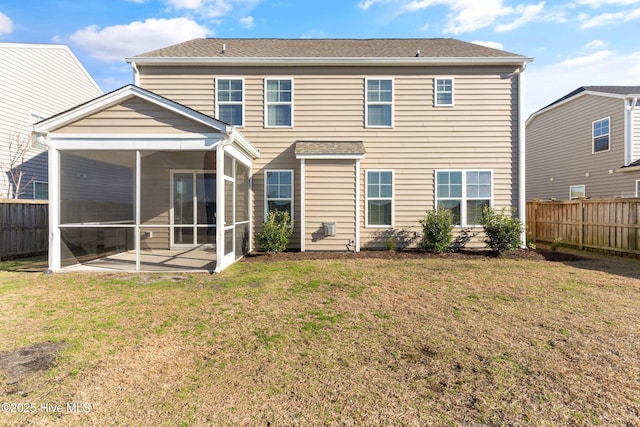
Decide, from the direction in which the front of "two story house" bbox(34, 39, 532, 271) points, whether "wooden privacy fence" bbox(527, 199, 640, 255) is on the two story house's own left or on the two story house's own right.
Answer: on the two story house's own right

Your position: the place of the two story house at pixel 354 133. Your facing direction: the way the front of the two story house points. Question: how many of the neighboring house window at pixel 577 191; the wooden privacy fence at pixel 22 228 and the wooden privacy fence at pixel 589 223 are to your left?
1

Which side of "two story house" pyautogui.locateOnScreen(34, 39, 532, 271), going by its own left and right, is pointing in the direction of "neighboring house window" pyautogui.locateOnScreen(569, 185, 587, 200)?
right

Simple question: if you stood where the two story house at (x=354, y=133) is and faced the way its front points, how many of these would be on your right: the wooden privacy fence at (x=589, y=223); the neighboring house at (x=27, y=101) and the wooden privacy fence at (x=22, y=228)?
1

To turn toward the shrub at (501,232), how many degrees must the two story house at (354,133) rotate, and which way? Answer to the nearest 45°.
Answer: approximately 90° to its right

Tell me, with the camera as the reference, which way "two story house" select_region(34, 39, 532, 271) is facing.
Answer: facing away from the viewer

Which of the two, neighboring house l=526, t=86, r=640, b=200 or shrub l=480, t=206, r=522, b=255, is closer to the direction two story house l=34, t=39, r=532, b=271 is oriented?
the neighboring house

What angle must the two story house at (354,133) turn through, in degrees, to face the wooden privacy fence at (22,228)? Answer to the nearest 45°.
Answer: approximately 90° to its left
